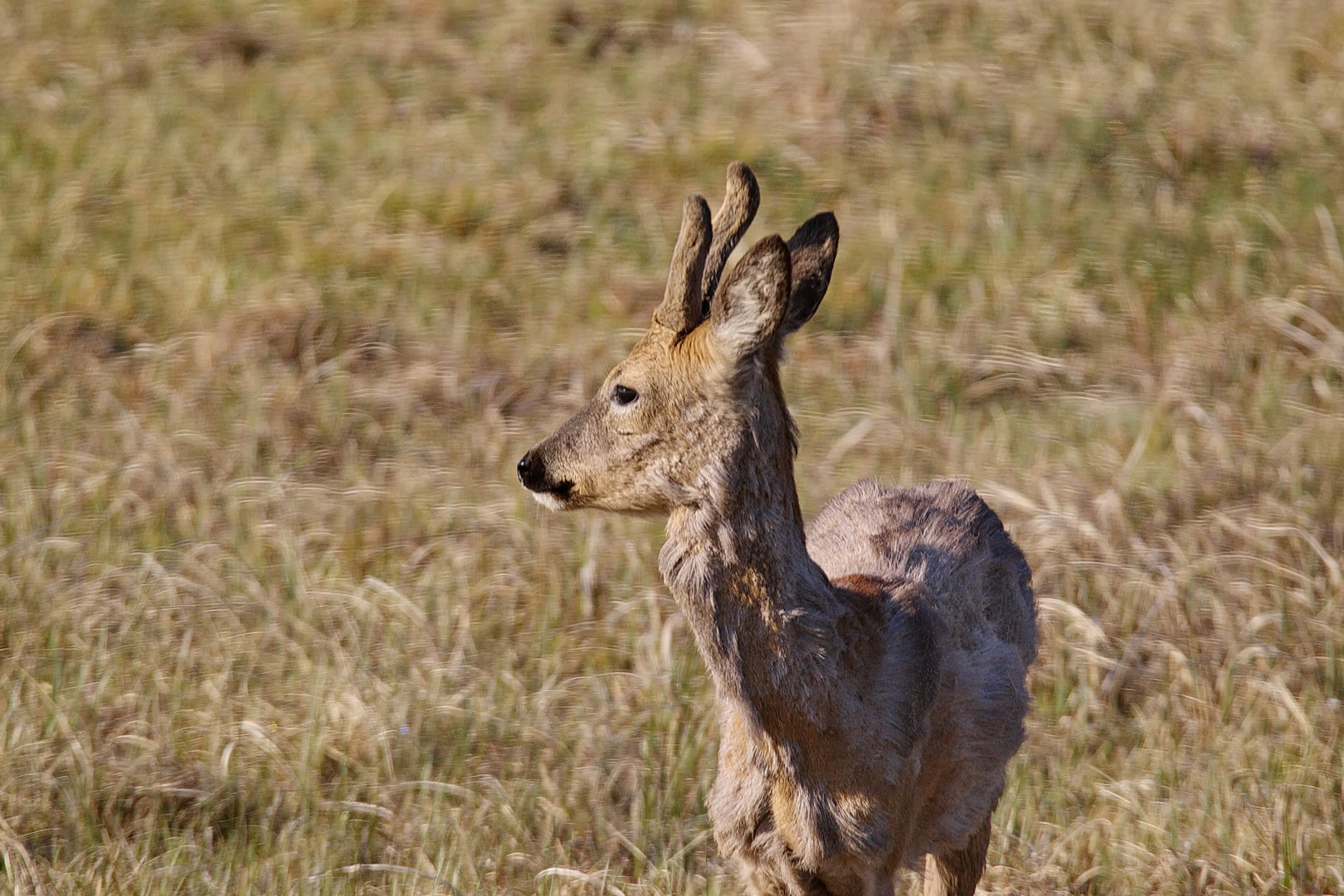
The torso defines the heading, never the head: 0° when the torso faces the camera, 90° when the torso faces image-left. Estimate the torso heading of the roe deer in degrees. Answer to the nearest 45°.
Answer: approximately 45°
